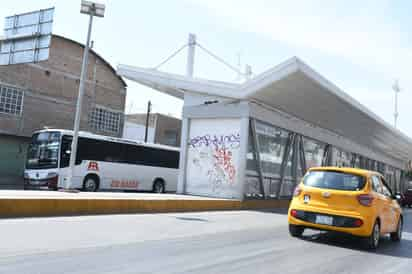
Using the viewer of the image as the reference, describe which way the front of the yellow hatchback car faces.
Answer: facing away from the viewer and to the right of the viewer

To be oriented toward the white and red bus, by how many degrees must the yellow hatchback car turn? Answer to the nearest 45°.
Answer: approximately 90° to its left

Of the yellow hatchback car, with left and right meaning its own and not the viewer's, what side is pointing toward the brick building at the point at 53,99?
left

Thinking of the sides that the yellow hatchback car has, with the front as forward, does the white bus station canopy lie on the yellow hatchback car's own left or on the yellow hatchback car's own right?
on the yellow hatchback car's own left
